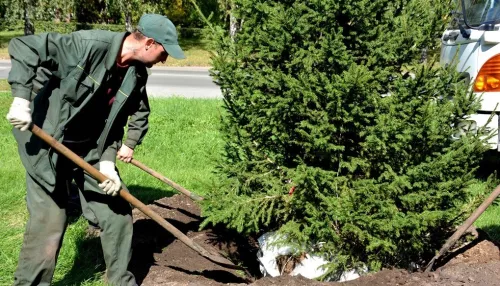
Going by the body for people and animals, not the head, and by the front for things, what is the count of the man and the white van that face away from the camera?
0

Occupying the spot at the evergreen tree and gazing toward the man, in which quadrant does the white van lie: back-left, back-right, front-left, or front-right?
back-right

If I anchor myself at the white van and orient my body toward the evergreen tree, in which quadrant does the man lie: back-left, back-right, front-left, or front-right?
front-right

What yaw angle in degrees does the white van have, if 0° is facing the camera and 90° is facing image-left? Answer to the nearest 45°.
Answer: approximately 315°

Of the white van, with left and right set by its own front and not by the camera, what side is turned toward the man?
right

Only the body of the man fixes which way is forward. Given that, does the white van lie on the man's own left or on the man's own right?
on the man's own left

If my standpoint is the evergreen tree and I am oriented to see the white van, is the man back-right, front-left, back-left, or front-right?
back-left

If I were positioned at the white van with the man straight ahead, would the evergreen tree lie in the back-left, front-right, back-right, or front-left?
front-left

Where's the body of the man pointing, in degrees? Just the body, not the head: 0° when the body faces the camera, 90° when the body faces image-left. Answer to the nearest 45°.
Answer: approximately 315°

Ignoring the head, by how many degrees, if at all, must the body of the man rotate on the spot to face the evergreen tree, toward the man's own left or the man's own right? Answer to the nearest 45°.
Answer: approximately 45° to the man's own left

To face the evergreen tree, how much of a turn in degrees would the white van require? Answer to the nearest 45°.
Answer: approximately 45° to its right

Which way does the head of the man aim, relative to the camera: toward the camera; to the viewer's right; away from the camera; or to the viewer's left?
to the viewer's right
